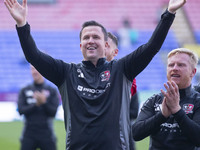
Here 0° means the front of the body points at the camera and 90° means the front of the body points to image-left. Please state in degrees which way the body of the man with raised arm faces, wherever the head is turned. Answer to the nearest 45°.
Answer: approximately 0°

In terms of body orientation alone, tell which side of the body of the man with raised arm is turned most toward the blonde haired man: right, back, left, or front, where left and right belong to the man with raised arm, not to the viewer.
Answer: left
